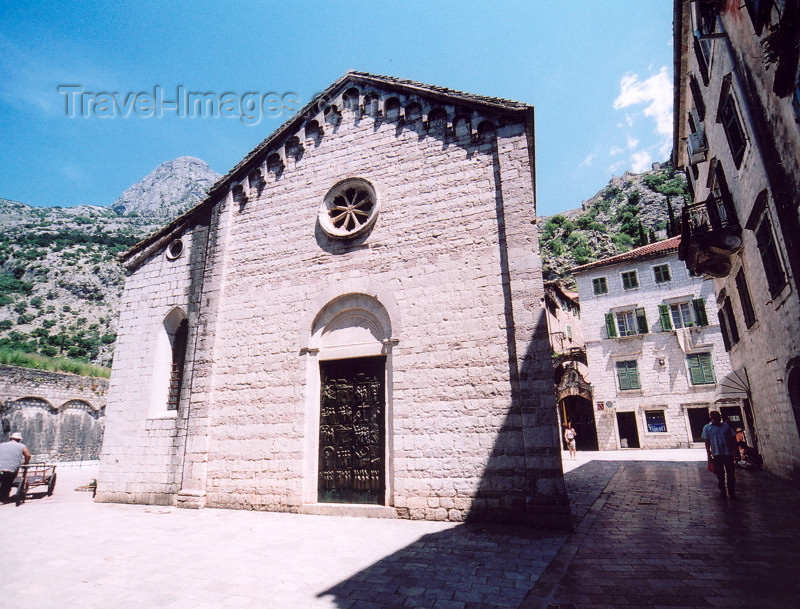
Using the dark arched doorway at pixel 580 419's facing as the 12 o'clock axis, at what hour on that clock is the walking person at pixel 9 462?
The walking person is roughly at 1 o'clock from the dark arched doorway.

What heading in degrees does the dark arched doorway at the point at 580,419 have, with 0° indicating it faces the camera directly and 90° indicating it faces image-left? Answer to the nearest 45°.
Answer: approximately 0°

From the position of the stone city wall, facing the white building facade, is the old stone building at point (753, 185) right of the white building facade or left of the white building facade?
right

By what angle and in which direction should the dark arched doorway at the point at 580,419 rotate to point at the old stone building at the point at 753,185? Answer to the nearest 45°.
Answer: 0° — it already faces it

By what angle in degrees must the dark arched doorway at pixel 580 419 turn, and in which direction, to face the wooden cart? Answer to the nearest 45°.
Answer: approximately 45° to its right

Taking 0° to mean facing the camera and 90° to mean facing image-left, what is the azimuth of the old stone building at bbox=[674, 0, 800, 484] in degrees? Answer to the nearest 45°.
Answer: approximately 45°

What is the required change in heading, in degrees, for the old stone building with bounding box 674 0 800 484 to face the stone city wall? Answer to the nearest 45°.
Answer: approximately 45° to its right

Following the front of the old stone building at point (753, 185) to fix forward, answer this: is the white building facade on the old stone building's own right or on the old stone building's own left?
on the old stone building's own right

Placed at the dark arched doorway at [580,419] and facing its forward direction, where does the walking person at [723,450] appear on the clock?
The walking person is roughly at 12 o'clock from the dark arched doorway.

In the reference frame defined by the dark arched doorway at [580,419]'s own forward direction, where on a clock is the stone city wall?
The stone city wall is roughly at 2 o'clock from the dark arched doorway.

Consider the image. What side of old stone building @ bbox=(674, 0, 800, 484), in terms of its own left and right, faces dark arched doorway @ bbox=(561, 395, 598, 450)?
right

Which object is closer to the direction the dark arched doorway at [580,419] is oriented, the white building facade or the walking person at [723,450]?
the walking person

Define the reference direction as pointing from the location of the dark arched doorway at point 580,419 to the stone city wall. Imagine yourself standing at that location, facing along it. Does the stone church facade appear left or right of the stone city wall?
left
